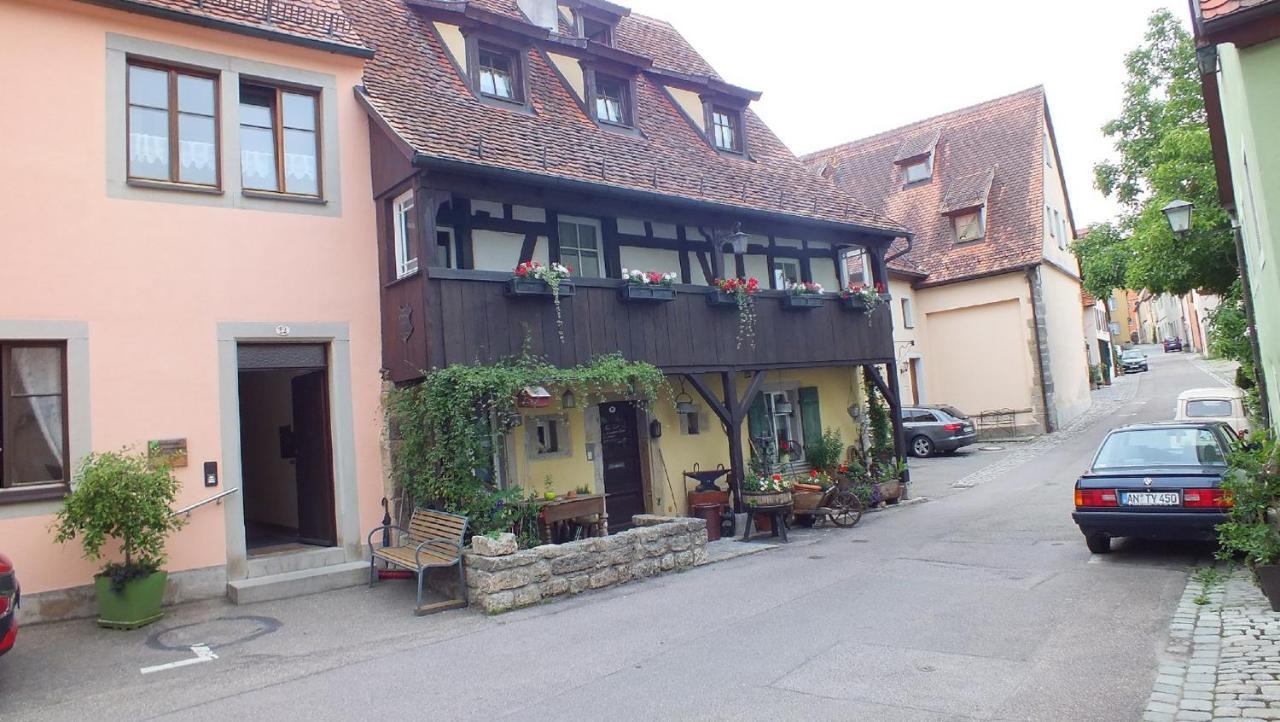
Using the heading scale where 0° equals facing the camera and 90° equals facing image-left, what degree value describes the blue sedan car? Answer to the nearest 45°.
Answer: approximately 180°

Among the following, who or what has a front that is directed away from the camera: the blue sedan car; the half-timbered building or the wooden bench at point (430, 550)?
the blue sedan car

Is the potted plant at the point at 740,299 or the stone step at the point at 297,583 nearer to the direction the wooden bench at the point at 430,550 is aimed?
the stone step

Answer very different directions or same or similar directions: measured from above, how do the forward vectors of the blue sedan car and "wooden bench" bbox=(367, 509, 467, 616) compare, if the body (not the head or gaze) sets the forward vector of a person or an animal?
very different directions

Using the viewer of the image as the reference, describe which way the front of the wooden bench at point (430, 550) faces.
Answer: facing the viewer and to the left of the viewer

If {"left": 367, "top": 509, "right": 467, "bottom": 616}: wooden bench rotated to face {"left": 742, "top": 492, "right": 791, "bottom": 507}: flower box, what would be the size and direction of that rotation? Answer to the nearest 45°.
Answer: approximately 135° to its left

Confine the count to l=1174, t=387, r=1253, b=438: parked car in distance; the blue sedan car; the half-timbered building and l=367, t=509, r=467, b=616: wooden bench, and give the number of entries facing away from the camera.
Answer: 2

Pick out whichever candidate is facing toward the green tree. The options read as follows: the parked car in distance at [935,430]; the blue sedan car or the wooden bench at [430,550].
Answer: the blue sedan car

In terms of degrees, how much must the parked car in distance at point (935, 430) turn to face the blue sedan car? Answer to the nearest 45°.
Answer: approximately 135° to its left

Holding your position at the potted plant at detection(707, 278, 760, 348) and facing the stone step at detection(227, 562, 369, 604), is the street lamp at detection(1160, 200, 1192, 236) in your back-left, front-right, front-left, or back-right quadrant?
back-left

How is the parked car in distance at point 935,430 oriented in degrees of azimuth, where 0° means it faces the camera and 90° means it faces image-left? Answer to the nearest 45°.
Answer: approximately 135°

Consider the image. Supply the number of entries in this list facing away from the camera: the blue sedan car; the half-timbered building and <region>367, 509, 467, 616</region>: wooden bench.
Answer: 1

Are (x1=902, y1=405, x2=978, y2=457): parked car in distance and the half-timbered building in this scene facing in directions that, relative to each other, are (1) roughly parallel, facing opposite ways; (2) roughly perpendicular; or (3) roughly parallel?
roughly parallel, facing opposite ways

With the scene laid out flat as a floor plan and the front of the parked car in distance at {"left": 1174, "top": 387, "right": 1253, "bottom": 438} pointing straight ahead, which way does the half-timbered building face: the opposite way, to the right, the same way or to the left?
to the right

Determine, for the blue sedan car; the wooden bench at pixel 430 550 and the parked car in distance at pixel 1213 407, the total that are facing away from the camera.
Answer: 2
